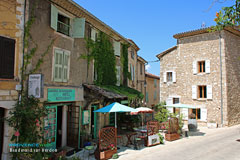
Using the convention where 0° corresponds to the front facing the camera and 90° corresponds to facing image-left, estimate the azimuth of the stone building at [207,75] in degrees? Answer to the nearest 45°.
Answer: approximately 45°

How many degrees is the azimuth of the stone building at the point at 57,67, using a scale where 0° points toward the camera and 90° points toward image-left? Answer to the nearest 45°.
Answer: approximately 315°

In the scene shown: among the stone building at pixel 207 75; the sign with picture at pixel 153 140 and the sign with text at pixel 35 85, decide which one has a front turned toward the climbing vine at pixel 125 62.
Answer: the stone building

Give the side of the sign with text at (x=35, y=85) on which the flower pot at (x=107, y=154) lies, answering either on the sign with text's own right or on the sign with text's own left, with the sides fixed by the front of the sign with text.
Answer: on the sign with text's own left
